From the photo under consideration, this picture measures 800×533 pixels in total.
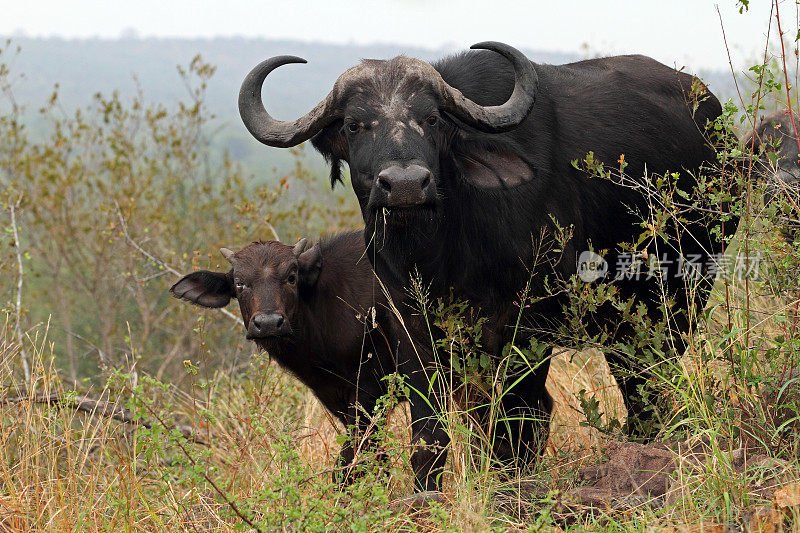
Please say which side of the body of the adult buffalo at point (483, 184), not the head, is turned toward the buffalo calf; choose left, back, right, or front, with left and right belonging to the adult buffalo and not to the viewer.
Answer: right

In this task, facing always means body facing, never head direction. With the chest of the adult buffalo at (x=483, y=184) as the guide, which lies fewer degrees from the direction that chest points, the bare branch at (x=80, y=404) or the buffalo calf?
the bare branch

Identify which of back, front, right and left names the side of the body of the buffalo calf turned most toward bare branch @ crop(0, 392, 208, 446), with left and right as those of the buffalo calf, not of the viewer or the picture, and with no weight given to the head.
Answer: front

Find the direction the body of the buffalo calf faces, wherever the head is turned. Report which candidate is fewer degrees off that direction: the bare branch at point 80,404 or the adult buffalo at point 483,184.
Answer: the bare branch

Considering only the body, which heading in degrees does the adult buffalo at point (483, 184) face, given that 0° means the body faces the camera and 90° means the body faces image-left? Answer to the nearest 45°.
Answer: approximately 45°

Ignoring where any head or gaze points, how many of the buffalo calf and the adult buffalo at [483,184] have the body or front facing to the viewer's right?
0
